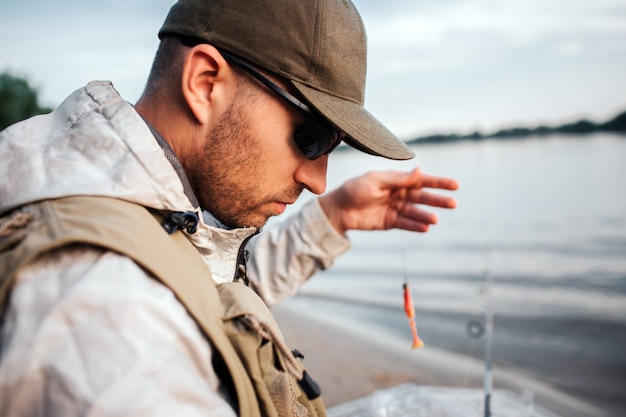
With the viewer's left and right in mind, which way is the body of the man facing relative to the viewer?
facing to the right of the viewer

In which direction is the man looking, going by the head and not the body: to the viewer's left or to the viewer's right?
to the viewer's right

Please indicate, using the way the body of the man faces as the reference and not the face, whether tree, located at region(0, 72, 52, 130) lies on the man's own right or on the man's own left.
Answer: on the man's own left
